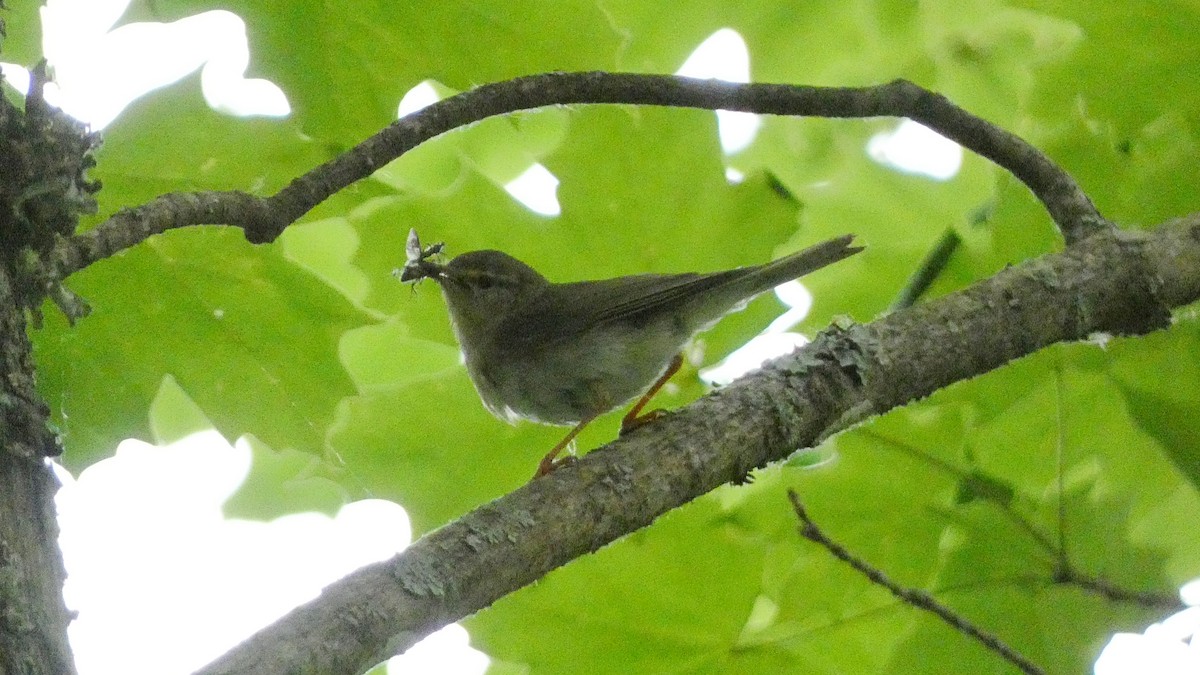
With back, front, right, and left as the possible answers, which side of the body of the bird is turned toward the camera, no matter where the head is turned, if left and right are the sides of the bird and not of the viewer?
left

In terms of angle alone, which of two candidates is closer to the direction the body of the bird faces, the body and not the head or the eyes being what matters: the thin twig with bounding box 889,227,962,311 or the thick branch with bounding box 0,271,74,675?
the thick branch
